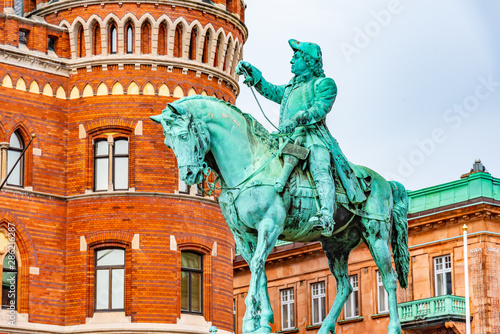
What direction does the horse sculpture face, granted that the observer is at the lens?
facing the viewer and to the left of the viewer

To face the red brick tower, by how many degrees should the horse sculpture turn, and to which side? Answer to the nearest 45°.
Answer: approximately 135° to its right
